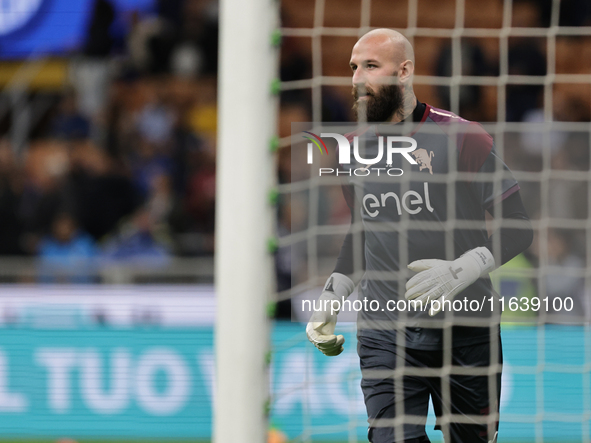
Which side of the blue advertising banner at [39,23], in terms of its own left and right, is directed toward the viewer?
front

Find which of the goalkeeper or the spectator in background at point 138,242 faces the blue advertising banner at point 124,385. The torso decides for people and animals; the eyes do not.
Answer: the spectator in background

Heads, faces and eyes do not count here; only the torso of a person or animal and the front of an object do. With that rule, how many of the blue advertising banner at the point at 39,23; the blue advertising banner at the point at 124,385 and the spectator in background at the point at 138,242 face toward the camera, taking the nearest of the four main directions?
3

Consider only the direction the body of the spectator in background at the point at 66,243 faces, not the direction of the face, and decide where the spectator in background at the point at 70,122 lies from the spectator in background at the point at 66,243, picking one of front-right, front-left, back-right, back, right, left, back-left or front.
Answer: back

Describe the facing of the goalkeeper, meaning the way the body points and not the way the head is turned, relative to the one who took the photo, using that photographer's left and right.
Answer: facing the viewer and to the left of the viewer

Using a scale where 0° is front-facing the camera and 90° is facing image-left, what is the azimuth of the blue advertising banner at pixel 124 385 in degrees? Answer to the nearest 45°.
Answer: approximately 0°

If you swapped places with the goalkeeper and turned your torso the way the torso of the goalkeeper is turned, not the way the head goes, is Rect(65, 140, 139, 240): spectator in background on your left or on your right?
on your right

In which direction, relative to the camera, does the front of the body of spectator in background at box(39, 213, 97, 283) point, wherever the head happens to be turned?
toward the camera

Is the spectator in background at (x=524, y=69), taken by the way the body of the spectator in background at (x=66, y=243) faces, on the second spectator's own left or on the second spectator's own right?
on the second spectator's own left

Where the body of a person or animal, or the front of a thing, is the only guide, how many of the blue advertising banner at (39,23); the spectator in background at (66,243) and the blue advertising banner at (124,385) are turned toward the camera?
3

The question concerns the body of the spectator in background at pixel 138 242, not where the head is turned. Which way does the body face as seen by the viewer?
toward the camera
